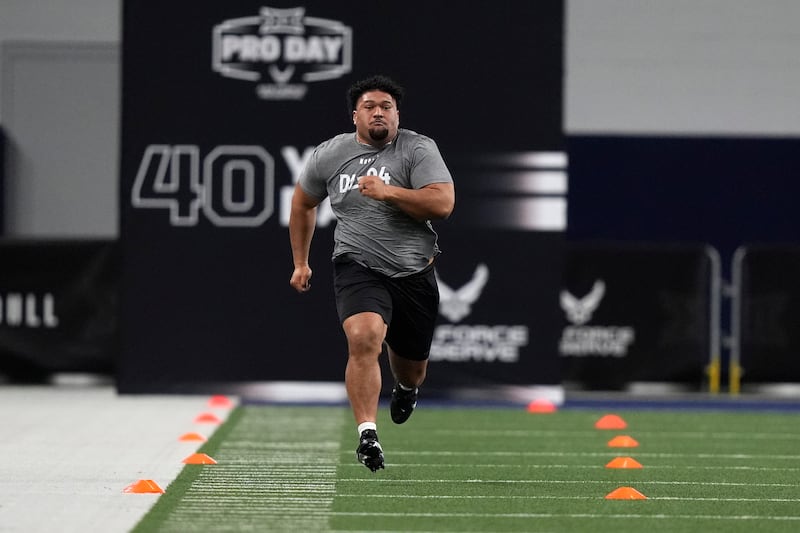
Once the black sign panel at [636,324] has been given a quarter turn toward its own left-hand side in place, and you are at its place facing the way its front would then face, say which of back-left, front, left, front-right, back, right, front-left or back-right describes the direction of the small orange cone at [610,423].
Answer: right

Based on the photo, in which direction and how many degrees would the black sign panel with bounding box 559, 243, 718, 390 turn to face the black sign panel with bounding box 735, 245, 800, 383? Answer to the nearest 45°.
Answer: approximately 90° to its left

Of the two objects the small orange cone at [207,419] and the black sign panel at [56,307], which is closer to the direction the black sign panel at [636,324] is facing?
the small orange cone

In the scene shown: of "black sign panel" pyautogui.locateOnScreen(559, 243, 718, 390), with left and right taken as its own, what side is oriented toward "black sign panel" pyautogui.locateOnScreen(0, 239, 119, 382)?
right

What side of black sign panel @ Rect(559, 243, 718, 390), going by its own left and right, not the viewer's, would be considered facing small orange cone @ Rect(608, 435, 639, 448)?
front

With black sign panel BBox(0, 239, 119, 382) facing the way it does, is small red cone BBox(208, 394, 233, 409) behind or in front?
in front

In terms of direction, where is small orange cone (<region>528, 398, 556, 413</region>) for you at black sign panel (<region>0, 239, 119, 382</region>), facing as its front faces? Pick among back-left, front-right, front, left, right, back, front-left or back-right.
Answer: front-left

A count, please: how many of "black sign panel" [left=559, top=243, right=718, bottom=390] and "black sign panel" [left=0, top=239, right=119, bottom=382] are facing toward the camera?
2

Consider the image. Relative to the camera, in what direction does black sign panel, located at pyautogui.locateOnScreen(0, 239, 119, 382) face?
facing the viewer

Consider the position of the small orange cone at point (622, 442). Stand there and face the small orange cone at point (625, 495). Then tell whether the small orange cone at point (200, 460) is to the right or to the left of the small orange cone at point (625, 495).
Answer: right

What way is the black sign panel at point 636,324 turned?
toward the camera

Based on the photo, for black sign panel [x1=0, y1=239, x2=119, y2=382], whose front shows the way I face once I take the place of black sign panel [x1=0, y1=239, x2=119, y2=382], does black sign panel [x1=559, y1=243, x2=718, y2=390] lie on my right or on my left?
on my left

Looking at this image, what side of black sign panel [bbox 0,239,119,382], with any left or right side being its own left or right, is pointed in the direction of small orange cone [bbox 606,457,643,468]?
front
